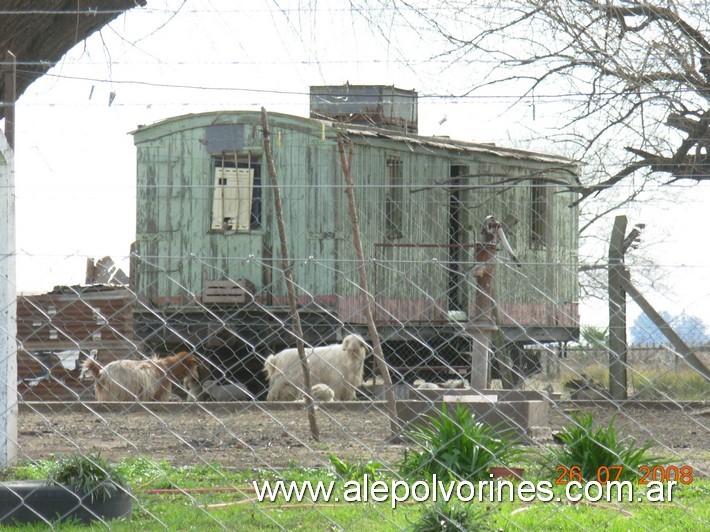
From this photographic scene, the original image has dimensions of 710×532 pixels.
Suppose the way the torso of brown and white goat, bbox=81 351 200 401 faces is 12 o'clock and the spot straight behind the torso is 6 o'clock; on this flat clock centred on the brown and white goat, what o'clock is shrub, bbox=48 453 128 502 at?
The shrub is roughly at 3 o'clock from the brown and white goat.

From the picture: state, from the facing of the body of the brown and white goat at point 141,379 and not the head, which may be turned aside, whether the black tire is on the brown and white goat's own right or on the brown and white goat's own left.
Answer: on the brown and white goat's own right

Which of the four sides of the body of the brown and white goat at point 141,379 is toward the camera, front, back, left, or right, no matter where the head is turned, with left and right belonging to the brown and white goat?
right

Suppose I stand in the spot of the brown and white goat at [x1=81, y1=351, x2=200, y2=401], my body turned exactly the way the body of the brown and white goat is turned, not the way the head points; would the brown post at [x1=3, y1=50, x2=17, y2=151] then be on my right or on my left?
on my right
